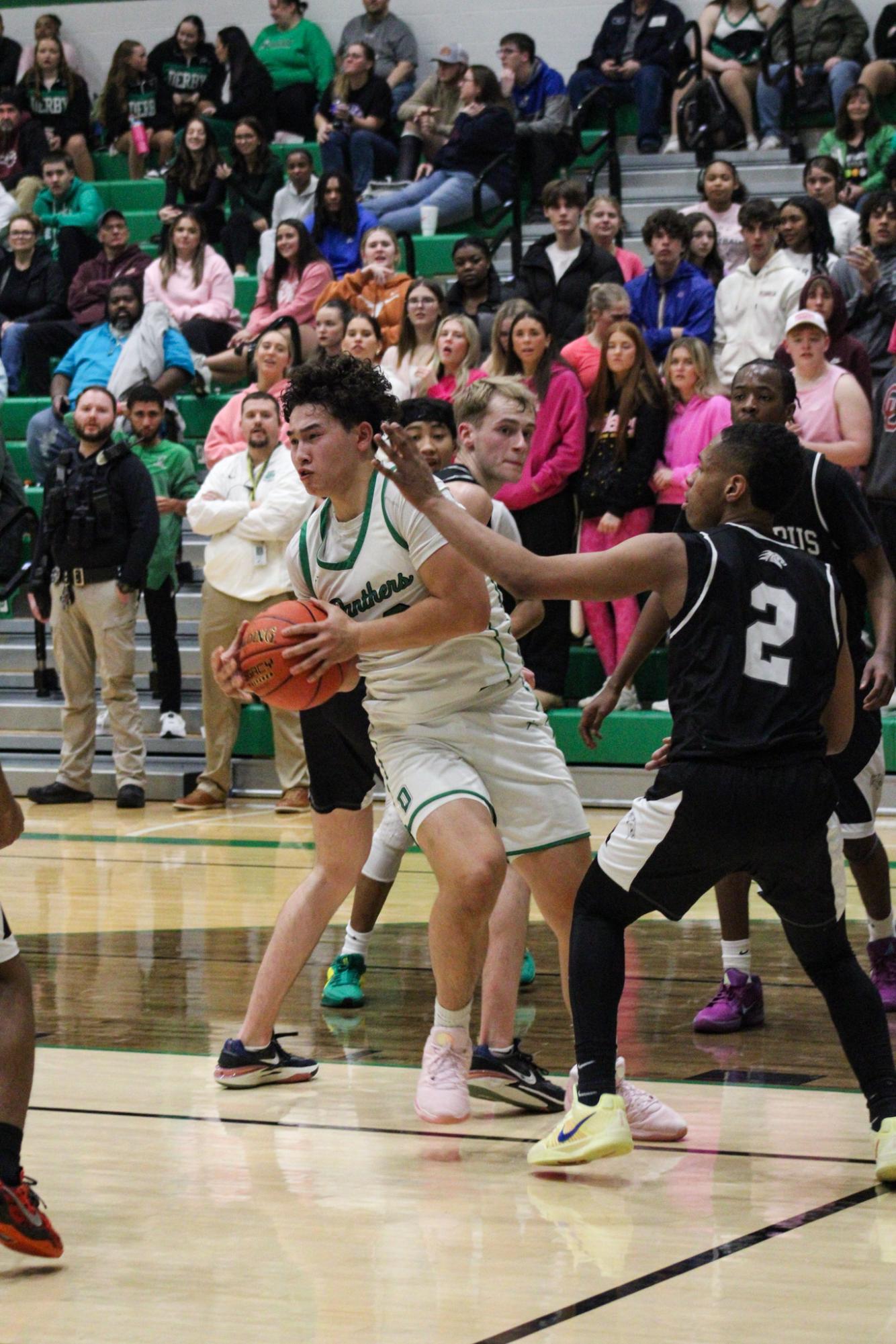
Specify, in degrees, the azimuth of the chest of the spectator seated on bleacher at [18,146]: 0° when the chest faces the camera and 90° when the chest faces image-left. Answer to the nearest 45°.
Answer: approximately 0°

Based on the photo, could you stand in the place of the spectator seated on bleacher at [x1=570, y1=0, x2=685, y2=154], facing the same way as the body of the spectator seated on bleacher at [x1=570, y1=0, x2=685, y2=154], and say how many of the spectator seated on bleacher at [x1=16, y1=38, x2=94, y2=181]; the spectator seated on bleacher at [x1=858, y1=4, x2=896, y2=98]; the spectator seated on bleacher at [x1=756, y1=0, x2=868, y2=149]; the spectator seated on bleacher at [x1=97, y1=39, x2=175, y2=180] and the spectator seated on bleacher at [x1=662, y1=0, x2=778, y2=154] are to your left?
3

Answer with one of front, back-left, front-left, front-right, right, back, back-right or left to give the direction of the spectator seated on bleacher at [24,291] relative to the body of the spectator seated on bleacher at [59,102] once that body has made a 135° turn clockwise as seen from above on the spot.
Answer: back-left

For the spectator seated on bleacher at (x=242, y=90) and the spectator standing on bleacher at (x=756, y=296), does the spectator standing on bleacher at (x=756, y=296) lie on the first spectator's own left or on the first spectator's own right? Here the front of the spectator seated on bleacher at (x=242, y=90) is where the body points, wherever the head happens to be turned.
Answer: on the first spectator's own left

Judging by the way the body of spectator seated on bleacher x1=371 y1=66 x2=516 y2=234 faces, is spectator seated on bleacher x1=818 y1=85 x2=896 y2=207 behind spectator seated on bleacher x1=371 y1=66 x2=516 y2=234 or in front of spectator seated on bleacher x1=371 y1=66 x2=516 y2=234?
behind

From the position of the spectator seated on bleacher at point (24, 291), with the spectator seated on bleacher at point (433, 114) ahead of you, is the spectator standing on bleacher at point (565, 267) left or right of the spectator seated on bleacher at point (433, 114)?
right

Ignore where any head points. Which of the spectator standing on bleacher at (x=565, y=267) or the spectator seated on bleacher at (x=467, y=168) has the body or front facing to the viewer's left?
the spectator seated on bleacher at (x=467, y=168)

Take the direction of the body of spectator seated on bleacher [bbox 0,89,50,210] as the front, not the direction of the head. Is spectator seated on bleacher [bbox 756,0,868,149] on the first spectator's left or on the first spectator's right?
on the first spectator's left

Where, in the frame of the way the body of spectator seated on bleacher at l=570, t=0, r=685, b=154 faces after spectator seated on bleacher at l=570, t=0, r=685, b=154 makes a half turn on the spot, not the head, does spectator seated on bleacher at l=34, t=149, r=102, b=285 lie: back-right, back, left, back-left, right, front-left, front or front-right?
back-left

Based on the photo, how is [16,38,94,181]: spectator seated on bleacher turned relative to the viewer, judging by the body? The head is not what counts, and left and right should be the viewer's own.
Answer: facing the viewer

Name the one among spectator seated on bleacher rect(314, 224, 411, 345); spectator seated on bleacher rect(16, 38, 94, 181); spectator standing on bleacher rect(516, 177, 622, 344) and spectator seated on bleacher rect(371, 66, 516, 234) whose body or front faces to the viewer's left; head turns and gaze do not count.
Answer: spectator seated on bleacher rect(371, 66, 516, 234)

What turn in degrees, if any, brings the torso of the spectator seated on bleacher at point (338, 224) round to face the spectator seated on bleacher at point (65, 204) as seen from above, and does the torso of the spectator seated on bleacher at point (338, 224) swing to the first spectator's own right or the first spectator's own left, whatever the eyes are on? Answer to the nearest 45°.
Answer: approximately 135° to the first spectator's own right

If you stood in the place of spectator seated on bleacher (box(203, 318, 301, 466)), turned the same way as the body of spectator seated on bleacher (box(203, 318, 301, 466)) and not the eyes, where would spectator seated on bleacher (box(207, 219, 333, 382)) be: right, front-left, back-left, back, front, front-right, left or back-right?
back

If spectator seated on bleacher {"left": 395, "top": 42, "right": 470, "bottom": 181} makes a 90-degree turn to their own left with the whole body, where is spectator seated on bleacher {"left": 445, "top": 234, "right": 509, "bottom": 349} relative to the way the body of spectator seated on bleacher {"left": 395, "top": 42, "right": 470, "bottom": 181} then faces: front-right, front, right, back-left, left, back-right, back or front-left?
front-right

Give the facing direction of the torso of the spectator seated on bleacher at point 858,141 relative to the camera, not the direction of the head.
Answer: toward the camera
